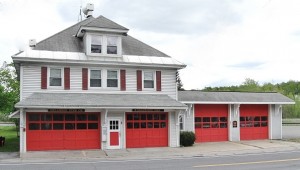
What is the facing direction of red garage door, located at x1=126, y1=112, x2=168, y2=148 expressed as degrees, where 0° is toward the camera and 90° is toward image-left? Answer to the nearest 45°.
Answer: approximately 0°

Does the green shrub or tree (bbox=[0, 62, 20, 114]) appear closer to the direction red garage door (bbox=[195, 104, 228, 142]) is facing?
the green shrub

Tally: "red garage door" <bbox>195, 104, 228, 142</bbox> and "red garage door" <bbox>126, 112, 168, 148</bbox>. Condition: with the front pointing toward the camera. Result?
2

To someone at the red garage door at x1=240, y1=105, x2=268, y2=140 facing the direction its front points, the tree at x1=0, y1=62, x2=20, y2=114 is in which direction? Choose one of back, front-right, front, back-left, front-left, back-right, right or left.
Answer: right

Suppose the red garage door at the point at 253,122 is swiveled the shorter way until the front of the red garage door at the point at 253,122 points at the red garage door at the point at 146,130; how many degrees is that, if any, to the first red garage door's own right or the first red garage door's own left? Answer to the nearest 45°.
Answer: approximately 45° to the first red garage door's own right

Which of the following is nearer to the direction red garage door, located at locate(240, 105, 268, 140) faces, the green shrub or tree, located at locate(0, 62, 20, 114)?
the green shrub

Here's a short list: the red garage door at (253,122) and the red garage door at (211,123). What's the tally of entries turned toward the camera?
2
